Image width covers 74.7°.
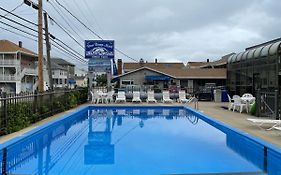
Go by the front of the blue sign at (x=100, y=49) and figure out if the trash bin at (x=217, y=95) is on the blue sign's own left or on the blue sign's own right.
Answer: on the blue sign's own left

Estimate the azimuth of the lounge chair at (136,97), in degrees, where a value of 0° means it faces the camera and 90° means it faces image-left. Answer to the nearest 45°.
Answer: approximately 0°

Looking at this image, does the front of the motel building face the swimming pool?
yes

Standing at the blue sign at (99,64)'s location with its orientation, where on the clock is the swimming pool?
The swimming pool is roughly at 12 o'clock from the blue sign.

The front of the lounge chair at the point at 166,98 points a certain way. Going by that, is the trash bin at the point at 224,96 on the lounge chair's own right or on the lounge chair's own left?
on the lounge chair's own left

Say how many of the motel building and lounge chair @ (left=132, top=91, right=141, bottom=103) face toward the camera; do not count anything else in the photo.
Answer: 2

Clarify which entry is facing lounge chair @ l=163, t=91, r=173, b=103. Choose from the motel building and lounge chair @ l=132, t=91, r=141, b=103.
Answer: the motel building
